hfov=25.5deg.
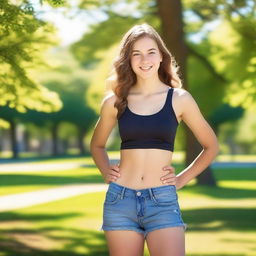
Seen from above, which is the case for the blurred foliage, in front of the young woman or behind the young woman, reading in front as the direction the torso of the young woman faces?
behind

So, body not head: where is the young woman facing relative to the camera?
toward the camera

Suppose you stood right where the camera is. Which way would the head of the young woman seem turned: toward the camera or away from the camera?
toward the camera
